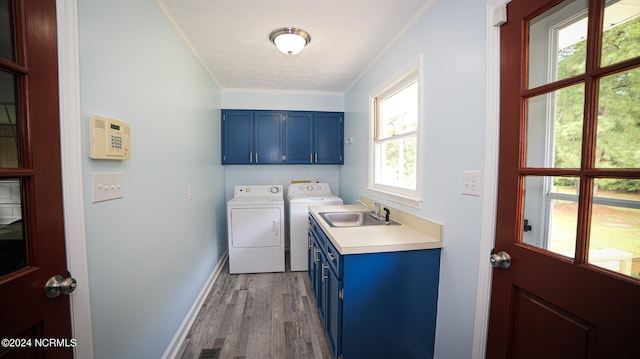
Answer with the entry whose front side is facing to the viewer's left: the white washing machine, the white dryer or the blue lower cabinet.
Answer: the blue lower cabinet

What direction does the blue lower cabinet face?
to the viewer's left

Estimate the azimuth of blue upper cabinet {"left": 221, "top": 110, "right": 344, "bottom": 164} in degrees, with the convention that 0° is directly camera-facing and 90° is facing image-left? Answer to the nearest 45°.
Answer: approximately 0°

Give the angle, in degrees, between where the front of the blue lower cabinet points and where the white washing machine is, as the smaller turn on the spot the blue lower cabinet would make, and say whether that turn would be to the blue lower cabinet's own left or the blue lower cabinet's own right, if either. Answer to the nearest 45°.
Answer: approximately 45° to the blue lower cabinet's own right

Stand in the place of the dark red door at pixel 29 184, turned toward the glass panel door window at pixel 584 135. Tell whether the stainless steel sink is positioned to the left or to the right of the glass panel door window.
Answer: left

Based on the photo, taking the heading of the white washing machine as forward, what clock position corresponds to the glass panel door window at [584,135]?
The glass panel door window is roughly at 11 o'clock from the white washing machine.
